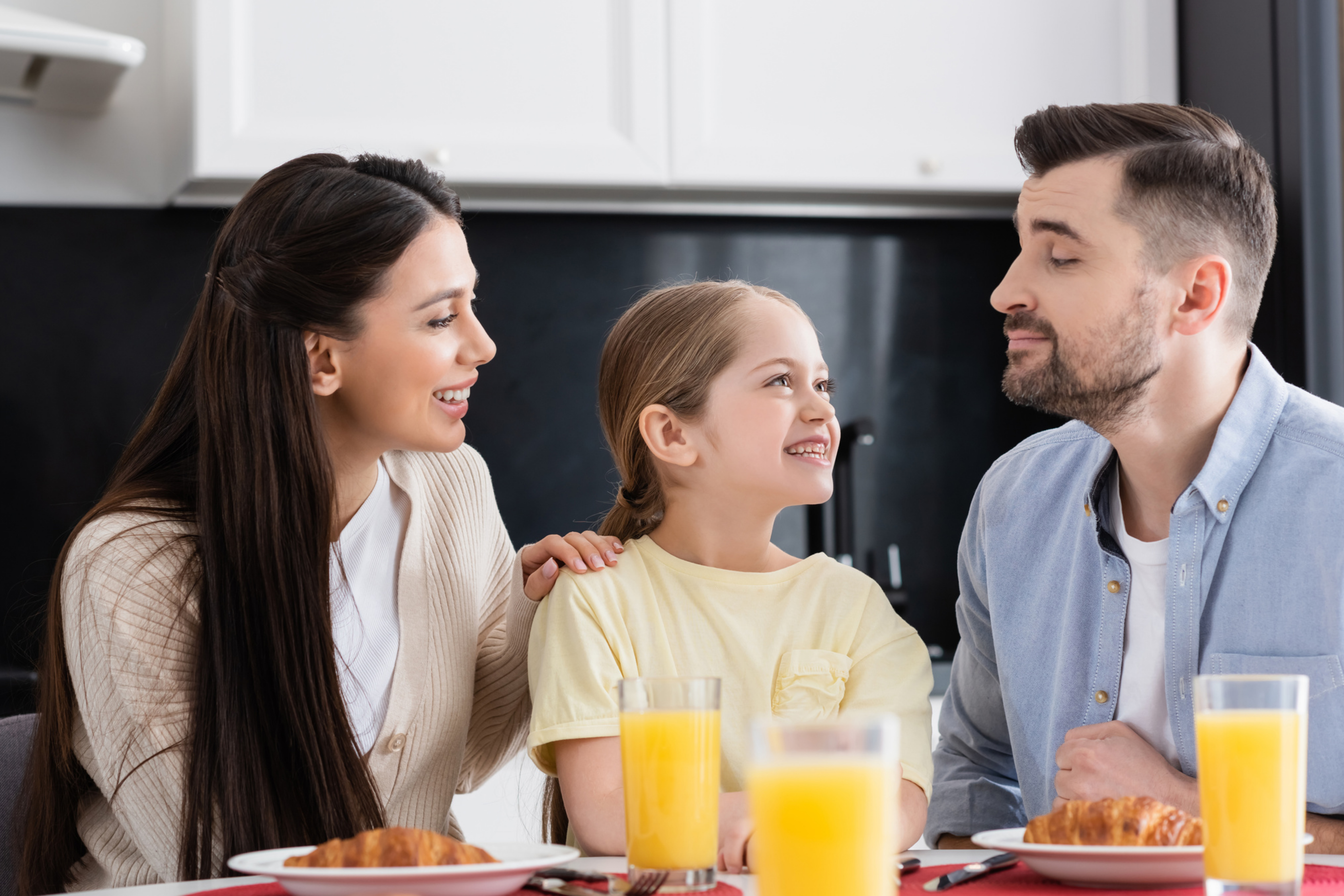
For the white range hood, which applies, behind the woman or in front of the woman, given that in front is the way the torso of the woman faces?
behind

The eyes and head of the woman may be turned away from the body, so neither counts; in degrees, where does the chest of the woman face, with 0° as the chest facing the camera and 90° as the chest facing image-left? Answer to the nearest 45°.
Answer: approximately 315°

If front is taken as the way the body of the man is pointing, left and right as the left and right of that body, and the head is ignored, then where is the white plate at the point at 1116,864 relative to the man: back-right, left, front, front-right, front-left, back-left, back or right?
front-left

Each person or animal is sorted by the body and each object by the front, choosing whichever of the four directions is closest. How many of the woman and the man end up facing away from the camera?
0

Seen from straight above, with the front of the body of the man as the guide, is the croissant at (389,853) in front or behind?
in front

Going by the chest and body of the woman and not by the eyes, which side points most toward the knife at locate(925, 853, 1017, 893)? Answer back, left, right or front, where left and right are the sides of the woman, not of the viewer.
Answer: front

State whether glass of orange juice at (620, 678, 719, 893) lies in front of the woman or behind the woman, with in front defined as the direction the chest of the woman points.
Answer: in front

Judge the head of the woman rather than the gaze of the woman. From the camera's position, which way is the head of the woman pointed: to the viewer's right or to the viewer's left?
to the viewer's right

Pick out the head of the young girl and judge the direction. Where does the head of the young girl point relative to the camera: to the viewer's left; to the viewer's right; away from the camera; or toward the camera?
to the viewer's right

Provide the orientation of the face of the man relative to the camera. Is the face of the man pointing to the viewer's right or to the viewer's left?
to the viewer's left
